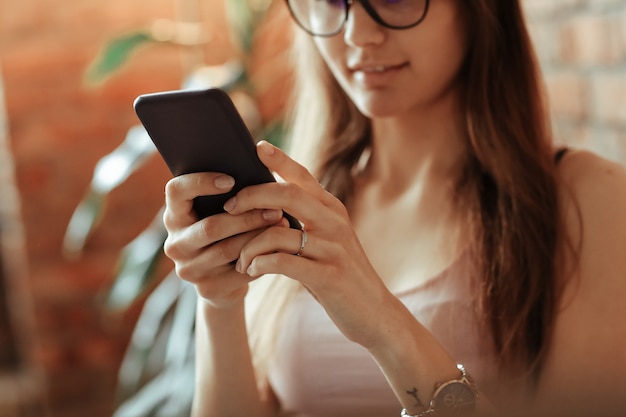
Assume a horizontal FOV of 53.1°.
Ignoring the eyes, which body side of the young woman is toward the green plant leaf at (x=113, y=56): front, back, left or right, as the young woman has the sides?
right

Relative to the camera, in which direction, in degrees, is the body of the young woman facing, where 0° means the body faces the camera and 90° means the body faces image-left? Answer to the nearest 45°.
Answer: approximately 45°

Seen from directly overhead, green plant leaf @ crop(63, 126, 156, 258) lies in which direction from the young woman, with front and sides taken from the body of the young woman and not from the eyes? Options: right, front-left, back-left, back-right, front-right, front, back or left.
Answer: right

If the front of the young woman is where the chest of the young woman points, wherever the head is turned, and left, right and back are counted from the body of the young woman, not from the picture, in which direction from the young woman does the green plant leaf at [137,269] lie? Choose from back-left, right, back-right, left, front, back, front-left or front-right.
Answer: right
